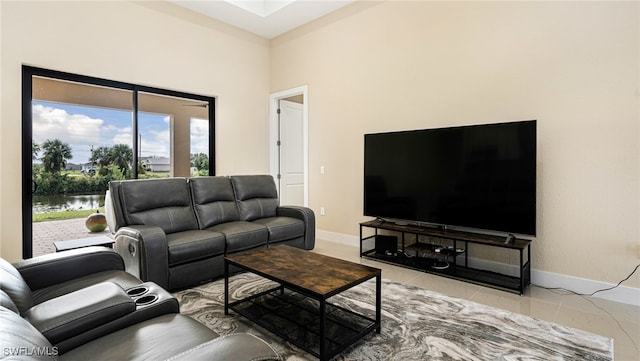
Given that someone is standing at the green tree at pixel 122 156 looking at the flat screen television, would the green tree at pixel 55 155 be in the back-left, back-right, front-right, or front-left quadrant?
back-right

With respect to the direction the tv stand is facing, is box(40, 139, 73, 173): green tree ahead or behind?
ahead

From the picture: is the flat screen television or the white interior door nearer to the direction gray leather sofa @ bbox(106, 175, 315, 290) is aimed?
the flat screen television

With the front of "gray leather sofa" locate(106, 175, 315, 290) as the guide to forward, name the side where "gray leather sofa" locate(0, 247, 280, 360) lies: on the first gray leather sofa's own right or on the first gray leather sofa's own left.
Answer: on the first gray leather sofa's own right

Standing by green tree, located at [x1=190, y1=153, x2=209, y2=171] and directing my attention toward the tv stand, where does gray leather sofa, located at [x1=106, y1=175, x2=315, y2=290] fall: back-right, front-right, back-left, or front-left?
front-right

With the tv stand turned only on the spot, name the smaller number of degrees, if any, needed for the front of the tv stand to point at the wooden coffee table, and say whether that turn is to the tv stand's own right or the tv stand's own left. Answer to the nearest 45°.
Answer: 0° — it already faces it

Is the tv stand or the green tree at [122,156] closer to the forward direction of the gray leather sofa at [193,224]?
the tv stand

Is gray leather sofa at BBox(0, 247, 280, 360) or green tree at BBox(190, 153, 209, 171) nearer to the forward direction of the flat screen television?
the gray leather sofa

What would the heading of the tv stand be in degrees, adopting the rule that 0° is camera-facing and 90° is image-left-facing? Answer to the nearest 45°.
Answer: approximately 45°

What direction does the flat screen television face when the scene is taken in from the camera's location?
facing the viewer and to the left of the viewer

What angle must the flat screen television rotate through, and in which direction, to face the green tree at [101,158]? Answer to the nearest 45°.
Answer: approximately 45° to its right

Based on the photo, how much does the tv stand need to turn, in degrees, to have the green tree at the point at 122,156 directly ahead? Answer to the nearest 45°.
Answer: approximately 45° to its right

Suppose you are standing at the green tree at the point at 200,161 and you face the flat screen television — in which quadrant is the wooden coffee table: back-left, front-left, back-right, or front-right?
front-right

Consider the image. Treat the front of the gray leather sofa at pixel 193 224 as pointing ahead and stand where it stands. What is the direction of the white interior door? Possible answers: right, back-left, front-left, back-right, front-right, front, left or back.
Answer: left

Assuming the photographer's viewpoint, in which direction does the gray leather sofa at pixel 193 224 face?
facing the viewer and to the right of the viewer
